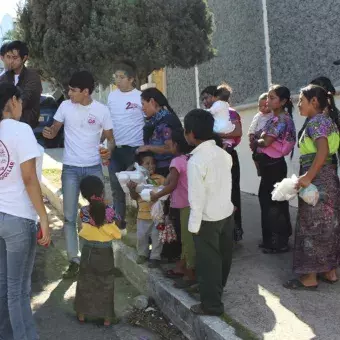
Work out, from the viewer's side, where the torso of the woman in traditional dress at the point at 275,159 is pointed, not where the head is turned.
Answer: to the viewer's left

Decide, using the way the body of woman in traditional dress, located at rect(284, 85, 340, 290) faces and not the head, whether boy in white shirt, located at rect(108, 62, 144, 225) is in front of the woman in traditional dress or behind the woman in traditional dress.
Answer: in front

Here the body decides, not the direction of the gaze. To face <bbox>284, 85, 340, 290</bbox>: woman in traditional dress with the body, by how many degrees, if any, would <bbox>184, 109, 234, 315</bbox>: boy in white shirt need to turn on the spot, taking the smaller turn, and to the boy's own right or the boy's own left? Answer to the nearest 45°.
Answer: approximately 90° to the boy's own right

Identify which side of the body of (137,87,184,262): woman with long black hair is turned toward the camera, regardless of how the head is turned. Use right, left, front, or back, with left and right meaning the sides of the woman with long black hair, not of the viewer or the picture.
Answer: left

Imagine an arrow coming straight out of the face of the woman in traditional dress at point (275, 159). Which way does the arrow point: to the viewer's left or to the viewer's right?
to the viewer's left

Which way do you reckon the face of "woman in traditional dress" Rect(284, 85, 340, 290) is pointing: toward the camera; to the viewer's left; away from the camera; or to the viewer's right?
to the viewer's left

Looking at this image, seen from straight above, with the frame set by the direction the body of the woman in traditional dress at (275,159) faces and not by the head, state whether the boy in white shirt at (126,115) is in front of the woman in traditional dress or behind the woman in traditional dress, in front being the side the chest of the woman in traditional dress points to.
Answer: in front

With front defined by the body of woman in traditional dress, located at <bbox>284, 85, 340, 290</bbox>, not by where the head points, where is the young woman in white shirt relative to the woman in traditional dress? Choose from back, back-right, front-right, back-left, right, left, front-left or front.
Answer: front-left

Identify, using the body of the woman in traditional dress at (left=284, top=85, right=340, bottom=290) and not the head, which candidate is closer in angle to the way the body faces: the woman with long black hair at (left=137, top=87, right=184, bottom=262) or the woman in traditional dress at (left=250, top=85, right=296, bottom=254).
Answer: the woman with long black hair

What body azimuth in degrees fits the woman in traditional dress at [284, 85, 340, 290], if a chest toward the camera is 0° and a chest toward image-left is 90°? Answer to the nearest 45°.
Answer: approximately 90°

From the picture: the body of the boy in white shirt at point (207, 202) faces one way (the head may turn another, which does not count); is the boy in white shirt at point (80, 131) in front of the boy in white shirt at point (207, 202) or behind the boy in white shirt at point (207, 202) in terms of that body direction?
in front
